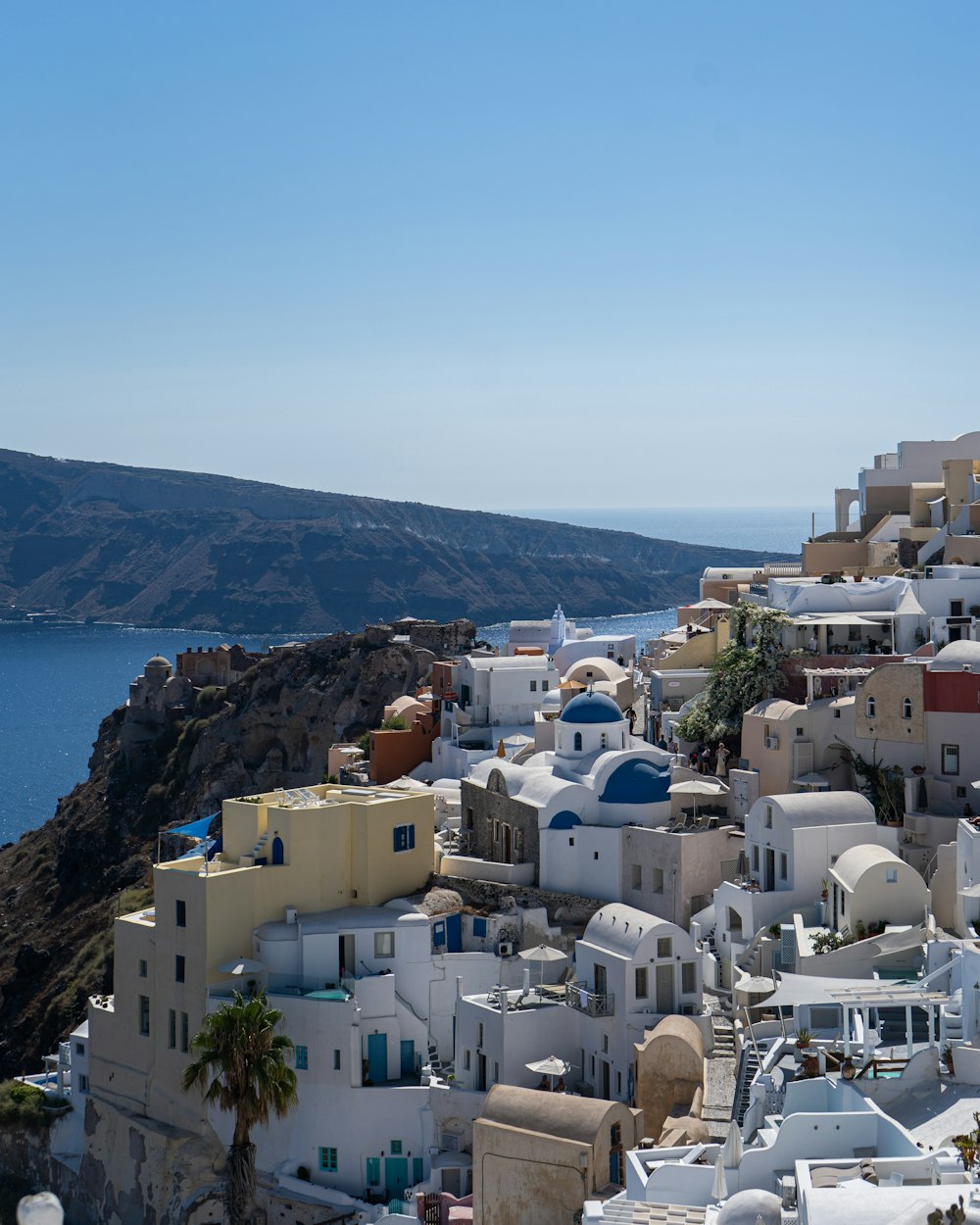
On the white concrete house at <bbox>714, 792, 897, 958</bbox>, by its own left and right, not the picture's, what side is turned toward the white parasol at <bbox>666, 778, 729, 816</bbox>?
right

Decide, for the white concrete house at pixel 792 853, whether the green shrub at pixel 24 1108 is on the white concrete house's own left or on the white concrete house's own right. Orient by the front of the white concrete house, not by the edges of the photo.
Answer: on the white concrete house's own right

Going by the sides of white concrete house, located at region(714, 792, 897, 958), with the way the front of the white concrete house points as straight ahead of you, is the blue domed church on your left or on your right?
on your right

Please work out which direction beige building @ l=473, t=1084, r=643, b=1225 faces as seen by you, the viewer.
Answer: facing the viewer and to the right of the viewer

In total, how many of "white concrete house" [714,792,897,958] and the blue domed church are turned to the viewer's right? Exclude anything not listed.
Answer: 0

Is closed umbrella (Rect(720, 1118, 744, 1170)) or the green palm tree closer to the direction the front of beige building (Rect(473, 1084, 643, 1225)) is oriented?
the closed umbrella

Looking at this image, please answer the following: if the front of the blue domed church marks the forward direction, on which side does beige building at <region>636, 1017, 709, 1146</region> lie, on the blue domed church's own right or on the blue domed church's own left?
on the blue domed church's own left

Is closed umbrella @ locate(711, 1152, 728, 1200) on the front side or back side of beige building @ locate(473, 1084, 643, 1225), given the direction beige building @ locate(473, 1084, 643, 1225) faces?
on the front side

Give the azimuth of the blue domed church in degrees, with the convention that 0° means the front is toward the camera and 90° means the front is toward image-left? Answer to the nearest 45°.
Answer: approximately 45°

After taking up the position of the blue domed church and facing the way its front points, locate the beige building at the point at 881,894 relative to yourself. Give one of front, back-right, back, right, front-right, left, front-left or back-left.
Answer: left

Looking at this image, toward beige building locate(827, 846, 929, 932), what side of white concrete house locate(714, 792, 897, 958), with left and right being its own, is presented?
left

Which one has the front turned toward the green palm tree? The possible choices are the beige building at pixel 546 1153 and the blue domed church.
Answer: the blue domed church

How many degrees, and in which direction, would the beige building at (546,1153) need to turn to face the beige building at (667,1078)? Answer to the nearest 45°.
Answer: approximately 90° to its left

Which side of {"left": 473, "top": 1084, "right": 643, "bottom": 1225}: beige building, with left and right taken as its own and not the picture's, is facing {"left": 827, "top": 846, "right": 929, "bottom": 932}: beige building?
left
